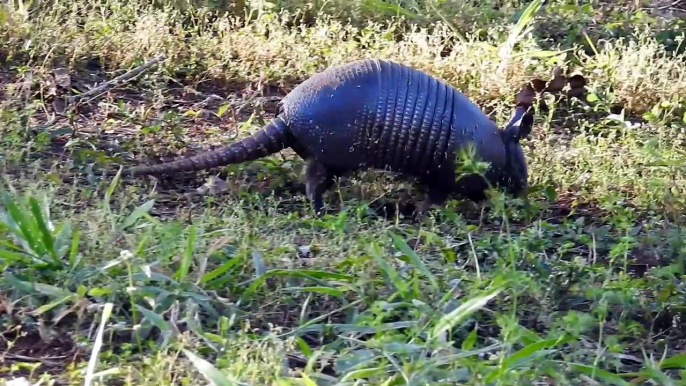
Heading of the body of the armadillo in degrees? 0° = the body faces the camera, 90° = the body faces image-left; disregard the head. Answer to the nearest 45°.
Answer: approximately 270°

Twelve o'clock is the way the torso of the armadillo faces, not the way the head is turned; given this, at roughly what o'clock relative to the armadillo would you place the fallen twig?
The fallen twig is roughly at 7 o'clock from the armadillo.

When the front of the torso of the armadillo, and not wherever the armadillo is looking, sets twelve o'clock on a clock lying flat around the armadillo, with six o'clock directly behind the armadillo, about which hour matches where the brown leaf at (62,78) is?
The brown leaf is roughly at 7 o'clock from the armadillo.
